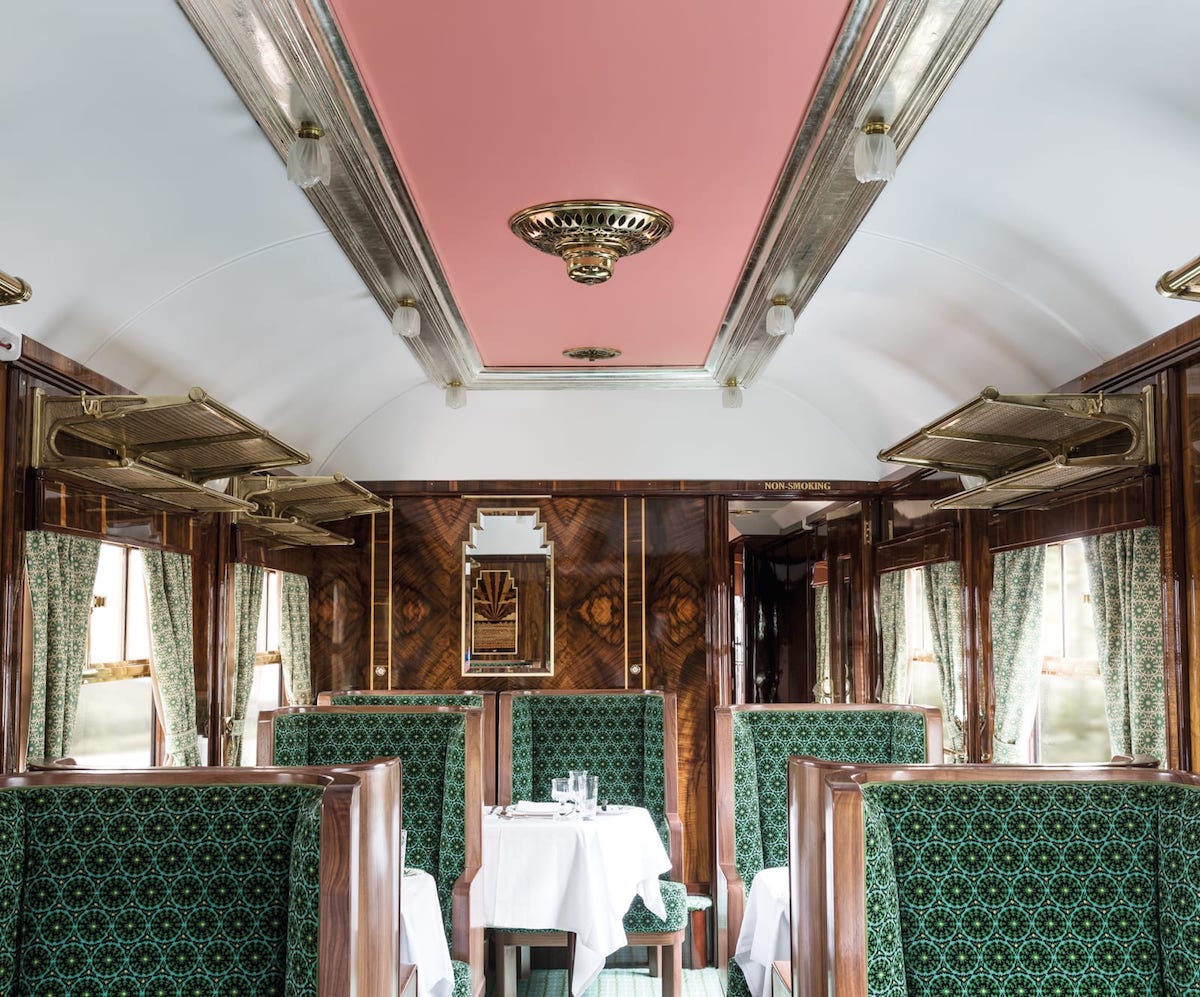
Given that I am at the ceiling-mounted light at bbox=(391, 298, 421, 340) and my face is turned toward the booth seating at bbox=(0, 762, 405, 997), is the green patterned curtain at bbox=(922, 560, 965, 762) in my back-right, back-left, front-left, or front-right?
back-left

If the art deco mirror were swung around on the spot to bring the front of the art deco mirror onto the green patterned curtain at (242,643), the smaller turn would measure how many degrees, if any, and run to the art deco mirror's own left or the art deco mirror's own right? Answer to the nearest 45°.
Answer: approximately 45° to the art deco mirror's own right

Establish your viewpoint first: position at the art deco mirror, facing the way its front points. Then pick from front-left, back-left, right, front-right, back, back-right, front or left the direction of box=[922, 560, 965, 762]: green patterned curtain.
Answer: front-left

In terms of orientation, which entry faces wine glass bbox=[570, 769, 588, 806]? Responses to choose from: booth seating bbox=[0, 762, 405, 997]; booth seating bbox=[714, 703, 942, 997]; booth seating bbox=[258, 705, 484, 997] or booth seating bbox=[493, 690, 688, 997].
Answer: booth seating bbox=[493, 690, 688, 997]

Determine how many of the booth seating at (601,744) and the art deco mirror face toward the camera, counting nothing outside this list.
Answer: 2

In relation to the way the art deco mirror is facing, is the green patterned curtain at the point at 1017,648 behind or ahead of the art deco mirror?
ahead

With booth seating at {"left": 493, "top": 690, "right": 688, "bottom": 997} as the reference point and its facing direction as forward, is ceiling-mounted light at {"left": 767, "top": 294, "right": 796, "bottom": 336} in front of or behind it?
in front
